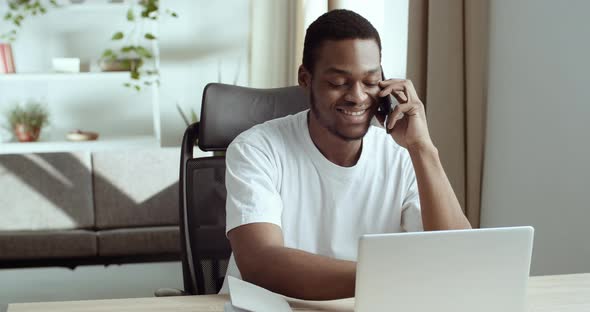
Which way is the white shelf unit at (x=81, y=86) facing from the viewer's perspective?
toward the camera

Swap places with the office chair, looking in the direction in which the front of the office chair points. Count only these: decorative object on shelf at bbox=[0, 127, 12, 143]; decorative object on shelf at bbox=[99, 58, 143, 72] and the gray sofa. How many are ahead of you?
0

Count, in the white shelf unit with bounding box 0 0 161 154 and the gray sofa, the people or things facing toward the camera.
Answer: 2

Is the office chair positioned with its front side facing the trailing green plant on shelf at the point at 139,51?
no

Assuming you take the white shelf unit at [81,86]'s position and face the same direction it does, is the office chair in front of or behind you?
in front

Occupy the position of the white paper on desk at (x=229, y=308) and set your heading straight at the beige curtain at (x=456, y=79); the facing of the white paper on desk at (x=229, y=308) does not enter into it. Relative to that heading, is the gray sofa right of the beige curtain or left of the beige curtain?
left

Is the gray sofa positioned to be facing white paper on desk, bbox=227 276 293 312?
yes

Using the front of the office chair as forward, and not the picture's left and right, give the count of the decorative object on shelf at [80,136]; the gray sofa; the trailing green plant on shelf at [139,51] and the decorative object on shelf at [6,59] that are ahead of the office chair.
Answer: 0

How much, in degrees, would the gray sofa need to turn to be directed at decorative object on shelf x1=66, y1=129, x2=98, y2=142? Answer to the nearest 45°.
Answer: approximately 180°

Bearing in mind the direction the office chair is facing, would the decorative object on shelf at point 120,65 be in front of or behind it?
behind

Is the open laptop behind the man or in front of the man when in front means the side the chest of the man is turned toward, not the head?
in front

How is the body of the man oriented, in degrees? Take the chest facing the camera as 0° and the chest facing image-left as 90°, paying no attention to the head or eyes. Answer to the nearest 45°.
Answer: approximately 315°

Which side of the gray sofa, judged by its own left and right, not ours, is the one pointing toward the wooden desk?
front

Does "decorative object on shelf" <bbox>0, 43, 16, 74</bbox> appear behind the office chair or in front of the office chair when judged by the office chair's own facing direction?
behind

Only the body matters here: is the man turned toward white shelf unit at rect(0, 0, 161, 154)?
no

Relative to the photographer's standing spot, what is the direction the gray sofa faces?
facing the viewer

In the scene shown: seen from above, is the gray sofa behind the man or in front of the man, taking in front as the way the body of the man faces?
behind

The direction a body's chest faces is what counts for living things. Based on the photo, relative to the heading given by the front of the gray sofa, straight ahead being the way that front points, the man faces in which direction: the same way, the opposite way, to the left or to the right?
the same way

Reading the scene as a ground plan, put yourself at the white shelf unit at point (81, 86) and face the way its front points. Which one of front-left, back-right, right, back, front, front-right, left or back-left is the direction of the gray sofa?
front
